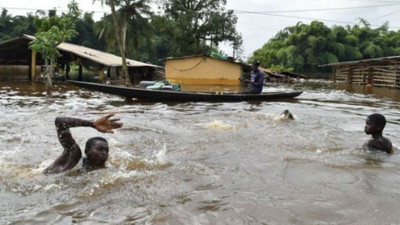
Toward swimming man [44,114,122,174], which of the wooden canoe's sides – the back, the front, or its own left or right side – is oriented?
left

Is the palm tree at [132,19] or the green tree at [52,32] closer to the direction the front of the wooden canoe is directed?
the green tree

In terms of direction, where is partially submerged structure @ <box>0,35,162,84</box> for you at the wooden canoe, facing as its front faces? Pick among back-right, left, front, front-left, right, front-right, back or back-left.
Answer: front-right

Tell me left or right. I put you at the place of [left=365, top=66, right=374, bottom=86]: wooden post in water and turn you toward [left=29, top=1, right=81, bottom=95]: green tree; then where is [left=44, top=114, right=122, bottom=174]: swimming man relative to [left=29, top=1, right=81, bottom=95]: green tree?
left

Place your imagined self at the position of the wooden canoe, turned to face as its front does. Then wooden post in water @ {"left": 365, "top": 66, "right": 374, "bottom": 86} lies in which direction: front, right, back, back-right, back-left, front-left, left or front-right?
back-right

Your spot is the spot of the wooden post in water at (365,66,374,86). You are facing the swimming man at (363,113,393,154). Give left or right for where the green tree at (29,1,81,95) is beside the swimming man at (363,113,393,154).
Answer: right

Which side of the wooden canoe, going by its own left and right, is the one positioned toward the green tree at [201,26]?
right

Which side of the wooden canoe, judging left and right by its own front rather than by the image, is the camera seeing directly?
left

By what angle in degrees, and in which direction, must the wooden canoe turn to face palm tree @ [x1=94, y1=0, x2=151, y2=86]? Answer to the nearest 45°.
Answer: approximately 90° to its right

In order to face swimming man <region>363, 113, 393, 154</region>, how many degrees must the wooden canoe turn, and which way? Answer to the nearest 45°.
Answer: approximately 135° to its left
